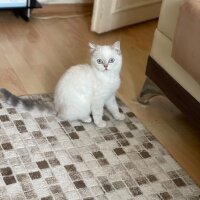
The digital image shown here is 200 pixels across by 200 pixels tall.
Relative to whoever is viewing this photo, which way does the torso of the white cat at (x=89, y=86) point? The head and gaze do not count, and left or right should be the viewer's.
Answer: facing the viewer and to the right of the viewer

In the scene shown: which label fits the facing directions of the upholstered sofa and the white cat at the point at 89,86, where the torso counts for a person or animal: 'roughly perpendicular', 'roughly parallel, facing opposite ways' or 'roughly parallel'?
roughly perpendicular

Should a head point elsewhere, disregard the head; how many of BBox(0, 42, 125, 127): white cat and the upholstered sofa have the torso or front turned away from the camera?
0
